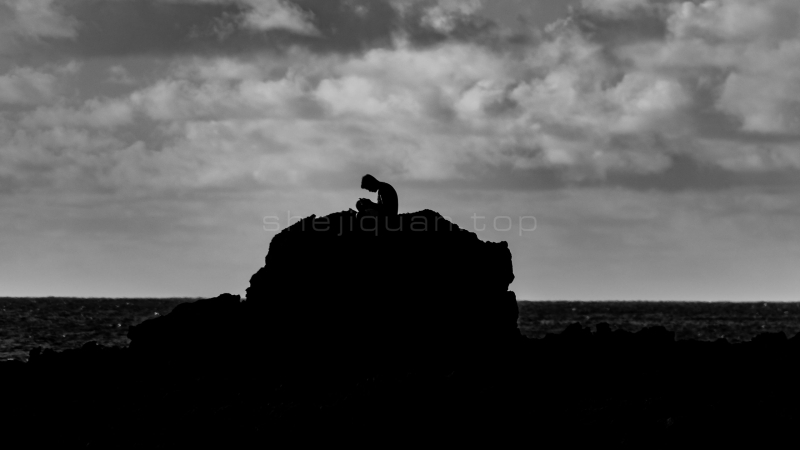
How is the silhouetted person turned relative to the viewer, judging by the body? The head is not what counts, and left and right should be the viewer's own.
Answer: facing to the left of the viewer
